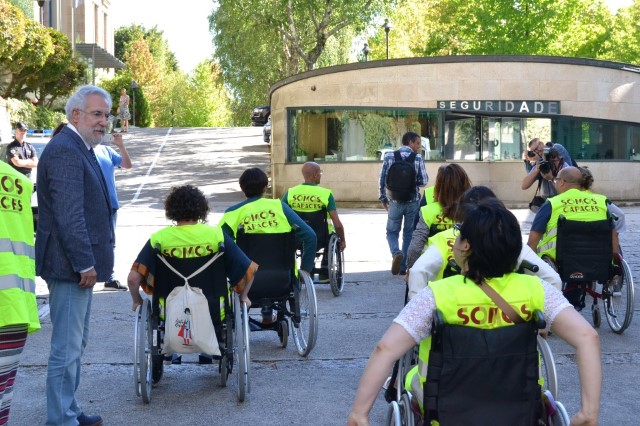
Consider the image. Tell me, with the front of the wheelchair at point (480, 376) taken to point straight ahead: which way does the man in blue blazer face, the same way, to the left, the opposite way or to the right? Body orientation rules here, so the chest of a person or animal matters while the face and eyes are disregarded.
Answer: to the right

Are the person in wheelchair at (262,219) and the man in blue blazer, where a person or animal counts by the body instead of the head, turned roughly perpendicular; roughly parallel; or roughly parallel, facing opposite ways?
roughly perpendicular

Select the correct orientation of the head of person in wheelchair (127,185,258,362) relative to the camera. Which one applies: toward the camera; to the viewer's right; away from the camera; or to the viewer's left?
away from the camera

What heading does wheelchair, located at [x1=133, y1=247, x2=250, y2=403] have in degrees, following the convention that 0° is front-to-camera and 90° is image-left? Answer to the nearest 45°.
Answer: approximately 180°

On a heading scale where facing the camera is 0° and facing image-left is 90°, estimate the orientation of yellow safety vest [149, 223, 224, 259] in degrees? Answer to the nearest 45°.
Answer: approximately 180°

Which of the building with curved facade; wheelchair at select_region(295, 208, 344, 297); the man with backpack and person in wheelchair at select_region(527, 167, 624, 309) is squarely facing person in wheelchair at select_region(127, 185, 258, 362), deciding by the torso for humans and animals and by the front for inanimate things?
the building with curved facade

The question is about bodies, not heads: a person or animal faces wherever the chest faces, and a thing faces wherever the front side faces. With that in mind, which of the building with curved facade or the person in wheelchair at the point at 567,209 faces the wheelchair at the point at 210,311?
the building with curved facade

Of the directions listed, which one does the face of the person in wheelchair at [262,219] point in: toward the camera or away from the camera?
away from the camera

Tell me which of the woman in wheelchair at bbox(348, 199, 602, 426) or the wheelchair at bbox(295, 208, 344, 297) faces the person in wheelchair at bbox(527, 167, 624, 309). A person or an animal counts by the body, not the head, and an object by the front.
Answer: the woman in wheelchair

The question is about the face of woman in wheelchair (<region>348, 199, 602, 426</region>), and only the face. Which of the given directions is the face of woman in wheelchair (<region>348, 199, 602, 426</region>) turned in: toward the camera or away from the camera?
away from the camera

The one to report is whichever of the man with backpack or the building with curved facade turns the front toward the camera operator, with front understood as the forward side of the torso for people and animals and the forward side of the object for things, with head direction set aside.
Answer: the building with curved facade

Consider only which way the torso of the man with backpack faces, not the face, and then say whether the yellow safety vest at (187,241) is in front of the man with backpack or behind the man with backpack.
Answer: behind

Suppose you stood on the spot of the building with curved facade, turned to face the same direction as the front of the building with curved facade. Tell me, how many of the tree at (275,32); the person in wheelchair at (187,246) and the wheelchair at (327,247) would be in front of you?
2

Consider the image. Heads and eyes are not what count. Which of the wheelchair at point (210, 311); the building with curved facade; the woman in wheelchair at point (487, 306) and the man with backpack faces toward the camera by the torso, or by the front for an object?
the building with curved facade

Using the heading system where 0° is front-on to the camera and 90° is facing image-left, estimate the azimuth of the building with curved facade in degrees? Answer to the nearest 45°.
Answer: approximately 0°

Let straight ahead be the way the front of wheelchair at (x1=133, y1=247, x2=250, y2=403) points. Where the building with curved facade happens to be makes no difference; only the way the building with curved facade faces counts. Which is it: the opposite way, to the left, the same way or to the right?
the opposite way
